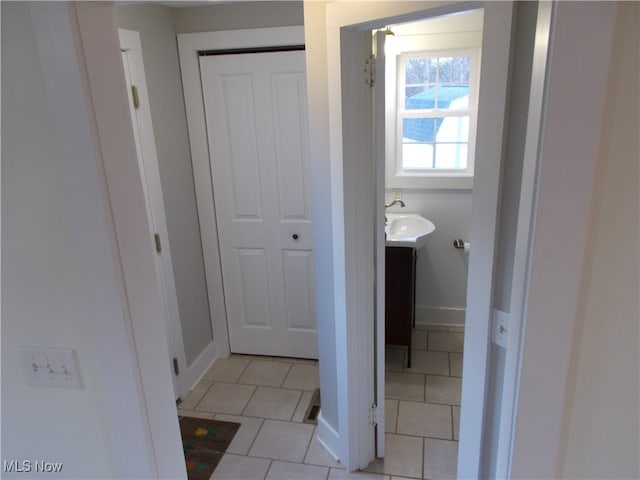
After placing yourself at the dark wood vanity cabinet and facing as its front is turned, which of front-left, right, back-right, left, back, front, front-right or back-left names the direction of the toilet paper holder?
front-left

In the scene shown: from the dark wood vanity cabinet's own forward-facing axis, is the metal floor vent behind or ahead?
behind

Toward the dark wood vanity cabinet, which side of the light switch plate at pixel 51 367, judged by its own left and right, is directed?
back

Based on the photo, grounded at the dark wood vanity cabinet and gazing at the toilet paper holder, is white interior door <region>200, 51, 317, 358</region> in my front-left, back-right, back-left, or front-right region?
back-left

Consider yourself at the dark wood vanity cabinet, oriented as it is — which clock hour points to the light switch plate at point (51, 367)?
The light switch plate is roughly at 4 o'clock from the dark wood vanity cabinet.

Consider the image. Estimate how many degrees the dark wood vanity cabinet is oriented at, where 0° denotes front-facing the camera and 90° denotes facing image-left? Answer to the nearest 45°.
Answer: approximately 270°

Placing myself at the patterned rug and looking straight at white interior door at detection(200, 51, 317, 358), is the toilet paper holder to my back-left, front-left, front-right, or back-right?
front-right

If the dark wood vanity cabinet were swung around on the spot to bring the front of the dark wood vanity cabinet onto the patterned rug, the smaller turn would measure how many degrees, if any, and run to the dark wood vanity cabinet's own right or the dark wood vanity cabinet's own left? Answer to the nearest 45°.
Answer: approximately 135° to the dark wood vanity cabinet's own right
